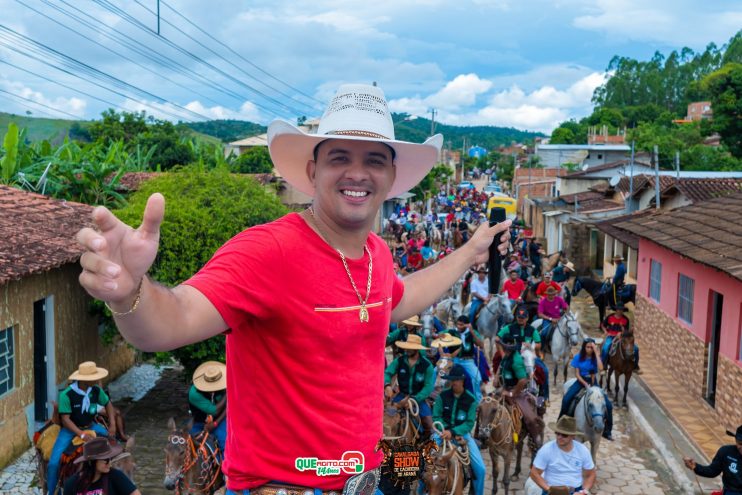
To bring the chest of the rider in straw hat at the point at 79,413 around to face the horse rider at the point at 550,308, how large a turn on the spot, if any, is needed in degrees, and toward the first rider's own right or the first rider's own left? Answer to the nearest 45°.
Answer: approximately 90° to the first rider's own left

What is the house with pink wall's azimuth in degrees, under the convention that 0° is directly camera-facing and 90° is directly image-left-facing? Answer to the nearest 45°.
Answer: approximately 45°

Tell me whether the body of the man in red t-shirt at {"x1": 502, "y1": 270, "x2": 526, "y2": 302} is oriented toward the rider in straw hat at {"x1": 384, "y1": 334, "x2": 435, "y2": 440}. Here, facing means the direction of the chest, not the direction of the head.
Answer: yes

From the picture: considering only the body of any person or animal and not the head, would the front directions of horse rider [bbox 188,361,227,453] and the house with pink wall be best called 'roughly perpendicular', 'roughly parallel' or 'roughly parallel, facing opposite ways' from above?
roughly perpendicular

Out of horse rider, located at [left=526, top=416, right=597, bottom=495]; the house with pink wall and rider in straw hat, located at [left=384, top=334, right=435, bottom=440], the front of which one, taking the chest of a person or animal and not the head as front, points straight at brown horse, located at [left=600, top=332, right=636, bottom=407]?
the house with pink wall

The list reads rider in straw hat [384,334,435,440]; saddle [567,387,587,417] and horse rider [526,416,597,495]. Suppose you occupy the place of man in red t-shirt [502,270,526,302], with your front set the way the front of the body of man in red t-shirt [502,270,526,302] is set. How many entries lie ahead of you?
3

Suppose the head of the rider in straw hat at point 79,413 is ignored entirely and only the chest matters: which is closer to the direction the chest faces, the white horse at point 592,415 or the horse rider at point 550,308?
the white horse

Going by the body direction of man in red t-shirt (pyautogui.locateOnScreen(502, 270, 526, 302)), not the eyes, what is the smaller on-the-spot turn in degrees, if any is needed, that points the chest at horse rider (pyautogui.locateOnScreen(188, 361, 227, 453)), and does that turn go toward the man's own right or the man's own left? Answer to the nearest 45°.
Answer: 0° — they already face them

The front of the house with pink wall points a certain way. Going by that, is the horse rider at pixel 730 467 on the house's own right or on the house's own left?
on the house's own left

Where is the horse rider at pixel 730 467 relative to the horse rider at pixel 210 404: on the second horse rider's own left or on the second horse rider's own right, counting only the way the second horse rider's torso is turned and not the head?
on the second horse rider's own left

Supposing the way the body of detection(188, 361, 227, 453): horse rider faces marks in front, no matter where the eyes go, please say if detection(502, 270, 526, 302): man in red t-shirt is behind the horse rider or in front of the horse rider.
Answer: behind

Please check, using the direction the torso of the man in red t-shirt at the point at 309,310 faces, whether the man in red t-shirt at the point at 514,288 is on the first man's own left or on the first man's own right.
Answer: on the first man's own left

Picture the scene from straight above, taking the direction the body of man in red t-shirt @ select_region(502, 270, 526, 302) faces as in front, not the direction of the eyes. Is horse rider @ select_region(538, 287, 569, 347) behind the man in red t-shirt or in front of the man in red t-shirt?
in front

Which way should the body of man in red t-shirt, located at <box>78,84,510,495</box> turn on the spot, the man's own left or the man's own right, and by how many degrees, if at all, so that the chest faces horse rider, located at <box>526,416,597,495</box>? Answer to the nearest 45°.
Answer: approximately 90° to the man's own left

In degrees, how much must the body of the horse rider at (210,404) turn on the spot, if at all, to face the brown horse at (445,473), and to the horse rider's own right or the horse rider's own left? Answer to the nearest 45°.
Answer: approximately 45° to the horse rider's own left
